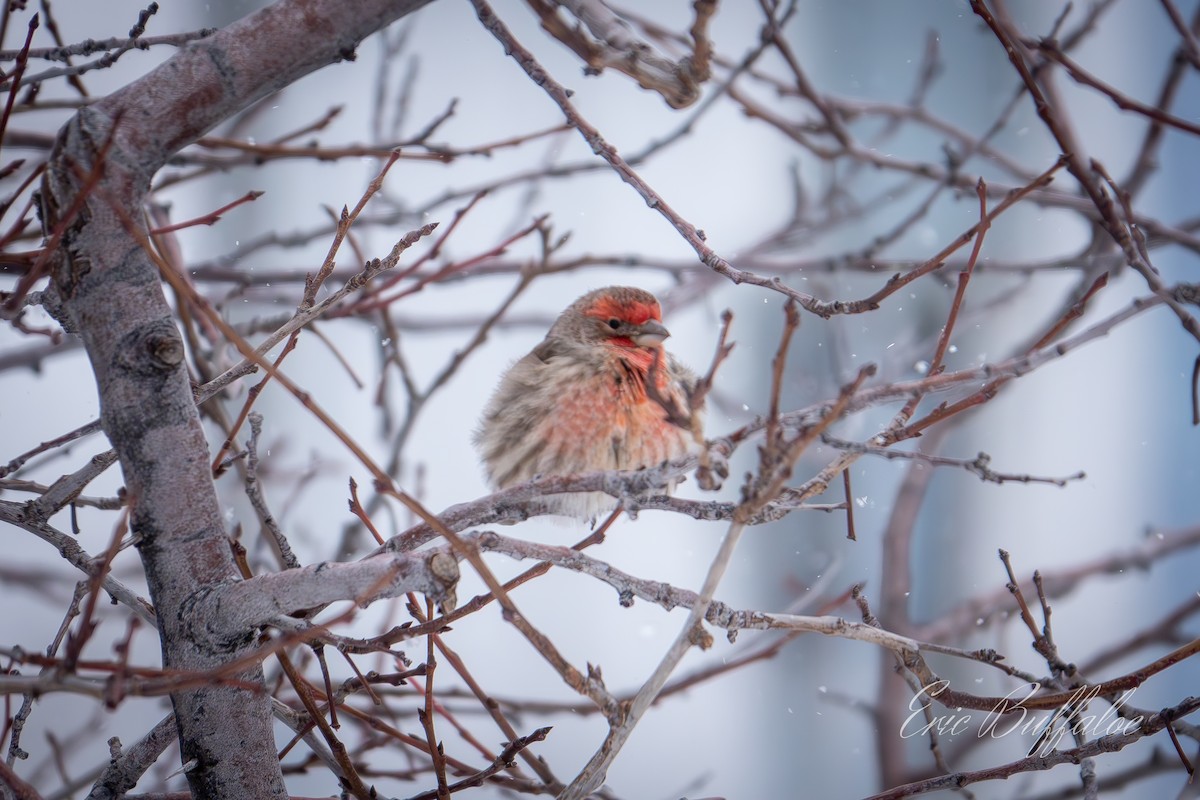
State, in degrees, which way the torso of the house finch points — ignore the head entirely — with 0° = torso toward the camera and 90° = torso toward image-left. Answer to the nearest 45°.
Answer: approximately 315°

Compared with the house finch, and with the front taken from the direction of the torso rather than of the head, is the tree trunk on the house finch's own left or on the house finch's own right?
on the house finch's own right
